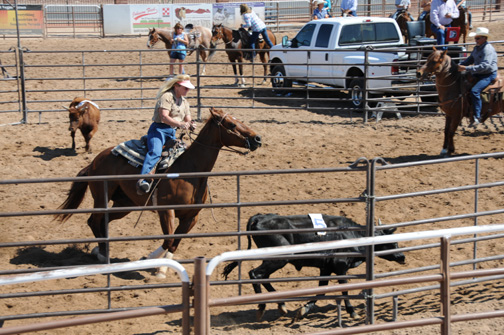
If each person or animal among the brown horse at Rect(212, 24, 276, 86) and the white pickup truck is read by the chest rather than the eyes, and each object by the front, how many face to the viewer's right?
0

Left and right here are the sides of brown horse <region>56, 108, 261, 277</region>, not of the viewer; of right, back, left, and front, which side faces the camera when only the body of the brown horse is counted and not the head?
right

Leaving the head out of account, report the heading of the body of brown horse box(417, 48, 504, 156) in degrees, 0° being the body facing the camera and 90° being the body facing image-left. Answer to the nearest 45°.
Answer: approximately 45°

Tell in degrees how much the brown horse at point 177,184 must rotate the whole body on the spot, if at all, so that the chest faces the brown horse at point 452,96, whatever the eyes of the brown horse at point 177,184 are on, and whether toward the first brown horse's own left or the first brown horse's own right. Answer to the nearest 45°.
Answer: approximately 45° to the first brown horse's own left

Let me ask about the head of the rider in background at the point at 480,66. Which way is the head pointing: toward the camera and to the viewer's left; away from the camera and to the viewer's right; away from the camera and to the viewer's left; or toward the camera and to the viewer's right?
toward the camera and to the viewer's left

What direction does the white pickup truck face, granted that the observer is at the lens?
facing away from the viewer and to the left of the viewer

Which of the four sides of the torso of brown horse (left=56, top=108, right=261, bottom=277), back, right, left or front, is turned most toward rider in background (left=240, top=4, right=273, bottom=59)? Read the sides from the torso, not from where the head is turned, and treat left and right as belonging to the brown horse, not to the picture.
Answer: left

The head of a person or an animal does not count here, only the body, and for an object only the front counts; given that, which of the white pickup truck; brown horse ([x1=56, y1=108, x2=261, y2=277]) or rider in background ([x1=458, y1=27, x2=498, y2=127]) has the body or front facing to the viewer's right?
the brown horse

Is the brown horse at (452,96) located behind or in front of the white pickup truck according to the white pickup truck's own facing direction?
behind

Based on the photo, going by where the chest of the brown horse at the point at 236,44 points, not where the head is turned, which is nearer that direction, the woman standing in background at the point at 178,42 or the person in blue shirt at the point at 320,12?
the woman standing in background

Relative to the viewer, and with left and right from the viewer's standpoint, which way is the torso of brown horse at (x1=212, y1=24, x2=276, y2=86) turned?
facing the viewer and to the left of the viewer

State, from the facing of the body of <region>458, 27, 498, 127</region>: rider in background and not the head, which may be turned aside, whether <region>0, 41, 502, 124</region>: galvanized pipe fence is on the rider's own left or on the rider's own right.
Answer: on the rider's own right

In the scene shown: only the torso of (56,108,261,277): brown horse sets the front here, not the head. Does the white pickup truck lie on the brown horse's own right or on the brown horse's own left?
on the brown horse's own left
